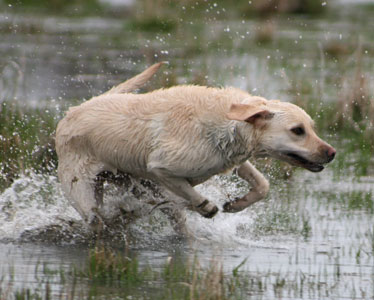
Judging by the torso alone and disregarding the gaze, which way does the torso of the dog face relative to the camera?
to the viewer's right
